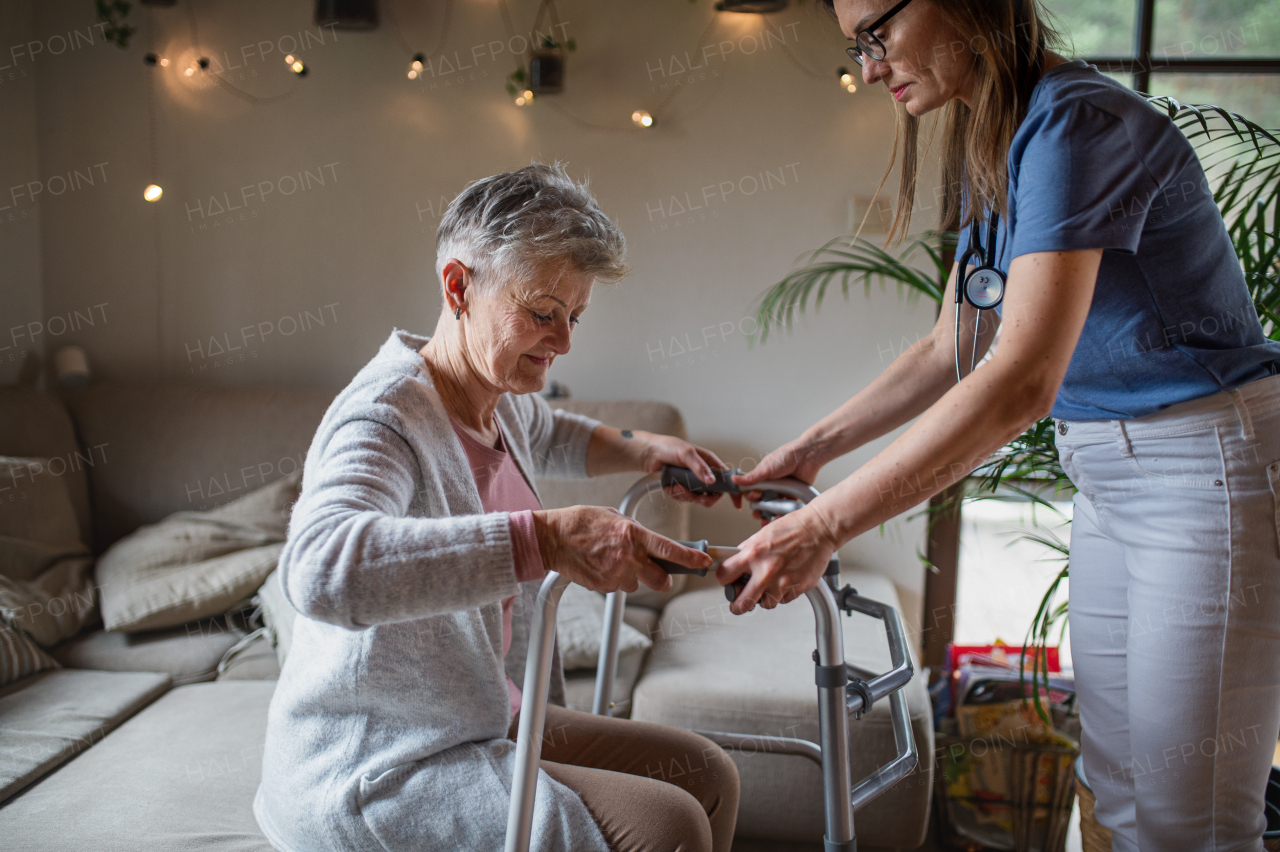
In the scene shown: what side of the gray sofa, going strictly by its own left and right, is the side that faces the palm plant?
left

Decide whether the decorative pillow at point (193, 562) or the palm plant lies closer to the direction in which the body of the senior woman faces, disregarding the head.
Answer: the palm plant

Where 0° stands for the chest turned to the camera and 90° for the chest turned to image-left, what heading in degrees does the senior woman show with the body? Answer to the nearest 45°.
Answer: approximately 315°

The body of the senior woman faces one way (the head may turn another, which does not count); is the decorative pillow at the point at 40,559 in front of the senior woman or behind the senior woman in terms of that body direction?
behind

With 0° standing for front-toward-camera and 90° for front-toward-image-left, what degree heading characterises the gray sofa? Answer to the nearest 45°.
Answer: approximately 0°

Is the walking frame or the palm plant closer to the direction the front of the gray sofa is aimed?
the walking frame

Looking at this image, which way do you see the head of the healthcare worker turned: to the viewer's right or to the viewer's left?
to the viewer's left

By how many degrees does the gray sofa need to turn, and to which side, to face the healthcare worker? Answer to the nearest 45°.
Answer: approximately 45° to its left

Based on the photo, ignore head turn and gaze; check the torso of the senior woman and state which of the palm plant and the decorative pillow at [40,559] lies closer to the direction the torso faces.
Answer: the palm plant

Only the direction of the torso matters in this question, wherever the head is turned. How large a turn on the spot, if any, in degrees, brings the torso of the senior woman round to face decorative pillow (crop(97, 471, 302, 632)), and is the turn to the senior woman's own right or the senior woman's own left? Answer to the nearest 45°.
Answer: approximately 180°

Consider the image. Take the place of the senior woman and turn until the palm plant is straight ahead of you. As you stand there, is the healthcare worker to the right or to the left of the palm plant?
right
